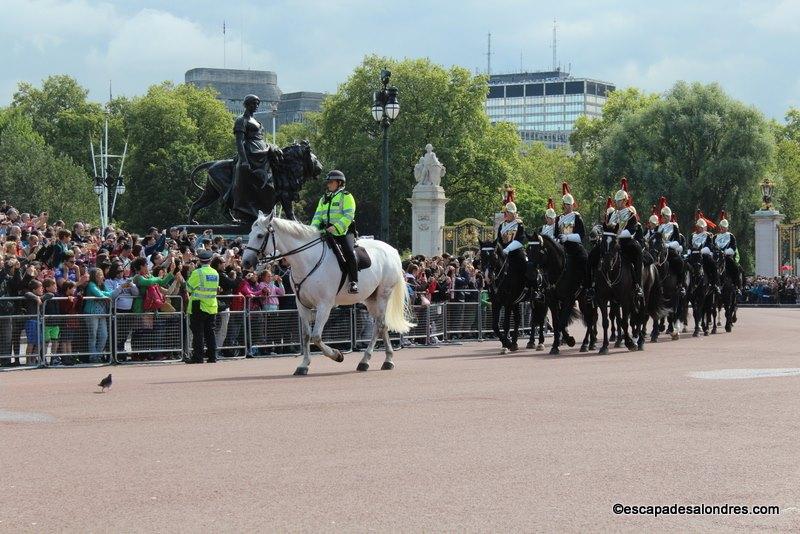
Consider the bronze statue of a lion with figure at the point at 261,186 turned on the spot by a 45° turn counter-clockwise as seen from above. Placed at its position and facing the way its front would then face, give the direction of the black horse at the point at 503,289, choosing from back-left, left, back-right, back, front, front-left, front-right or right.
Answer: right

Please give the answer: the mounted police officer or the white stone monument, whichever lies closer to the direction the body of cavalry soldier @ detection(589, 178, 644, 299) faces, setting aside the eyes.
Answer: the mounted police officer

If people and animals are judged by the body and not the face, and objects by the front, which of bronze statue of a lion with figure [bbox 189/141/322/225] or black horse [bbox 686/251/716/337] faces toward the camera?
the black horse

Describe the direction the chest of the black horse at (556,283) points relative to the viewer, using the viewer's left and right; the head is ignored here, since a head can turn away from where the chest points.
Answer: facing the viewer and to the left of the viewer

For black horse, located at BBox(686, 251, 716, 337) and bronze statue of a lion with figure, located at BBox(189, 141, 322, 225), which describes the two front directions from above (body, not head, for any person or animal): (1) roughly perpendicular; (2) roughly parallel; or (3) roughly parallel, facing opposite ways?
roughly perpendicular

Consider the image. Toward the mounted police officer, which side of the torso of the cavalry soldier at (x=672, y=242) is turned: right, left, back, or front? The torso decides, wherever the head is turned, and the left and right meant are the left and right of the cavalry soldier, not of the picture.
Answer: front

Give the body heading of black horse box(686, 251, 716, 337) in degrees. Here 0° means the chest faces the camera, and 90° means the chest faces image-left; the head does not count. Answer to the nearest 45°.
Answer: approximately 0°

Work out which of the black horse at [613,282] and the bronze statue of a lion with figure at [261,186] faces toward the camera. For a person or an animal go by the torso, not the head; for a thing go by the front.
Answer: the black horse

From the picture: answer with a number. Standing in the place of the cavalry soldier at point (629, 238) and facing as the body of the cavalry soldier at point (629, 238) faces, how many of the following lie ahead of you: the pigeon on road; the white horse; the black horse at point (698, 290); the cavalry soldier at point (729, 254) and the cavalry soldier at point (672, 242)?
2

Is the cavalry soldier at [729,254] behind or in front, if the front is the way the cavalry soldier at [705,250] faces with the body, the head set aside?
behind

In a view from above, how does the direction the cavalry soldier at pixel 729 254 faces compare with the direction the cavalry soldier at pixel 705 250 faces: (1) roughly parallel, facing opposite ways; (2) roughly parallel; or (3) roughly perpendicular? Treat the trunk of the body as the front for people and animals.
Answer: roughly parallel

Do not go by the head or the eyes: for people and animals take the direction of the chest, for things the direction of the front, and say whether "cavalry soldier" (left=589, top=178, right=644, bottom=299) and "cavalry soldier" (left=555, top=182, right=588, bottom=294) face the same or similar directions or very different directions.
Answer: same or similar directions

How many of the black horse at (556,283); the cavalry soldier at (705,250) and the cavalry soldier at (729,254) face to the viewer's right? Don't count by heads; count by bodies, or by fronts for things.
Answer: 0

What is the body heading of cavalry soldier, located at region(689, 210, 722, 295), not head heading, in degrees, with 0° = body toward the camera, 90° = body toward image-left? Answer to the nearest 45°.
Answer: approximately 45°
